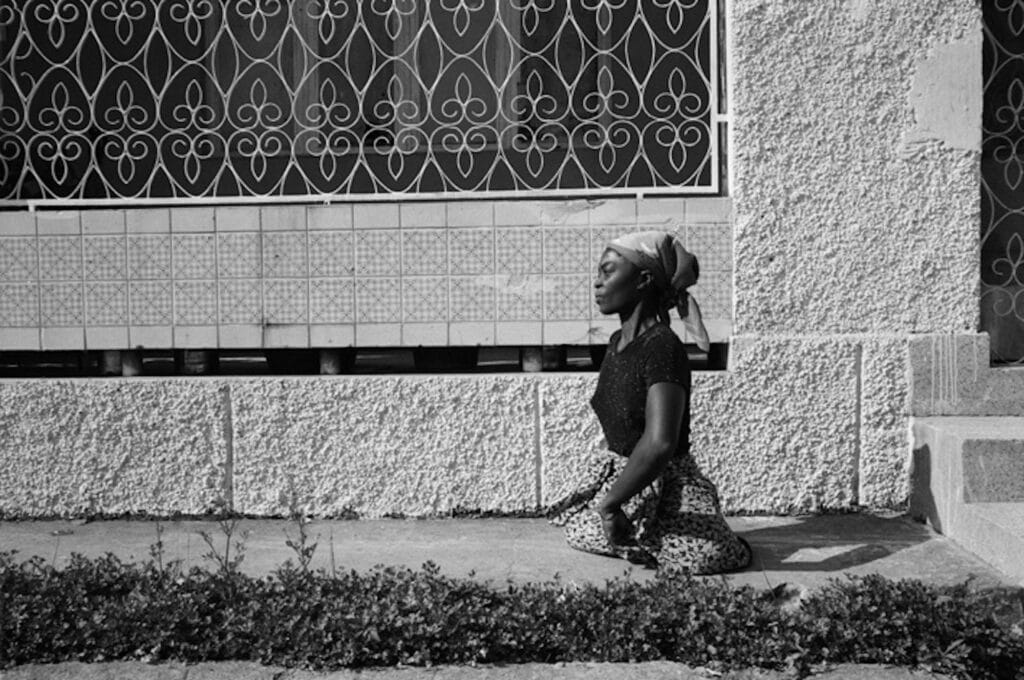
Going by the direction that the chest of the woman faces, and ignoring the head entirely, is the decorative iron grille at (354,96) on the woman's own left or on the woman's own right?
on the woman's own right

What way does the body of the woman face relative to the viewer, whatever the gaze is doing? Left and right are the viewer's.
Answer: facing to the left of the viewer

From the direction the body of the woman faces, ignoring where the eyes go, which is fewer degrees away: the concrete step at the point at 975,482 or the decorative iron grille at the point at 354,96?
the decorative iron grille

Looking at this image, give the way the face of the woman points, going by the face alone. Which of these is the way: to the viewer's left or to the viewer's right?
to the viewer's left

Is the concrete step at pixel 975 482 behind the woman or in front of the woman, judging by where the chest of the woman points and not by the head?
behind
